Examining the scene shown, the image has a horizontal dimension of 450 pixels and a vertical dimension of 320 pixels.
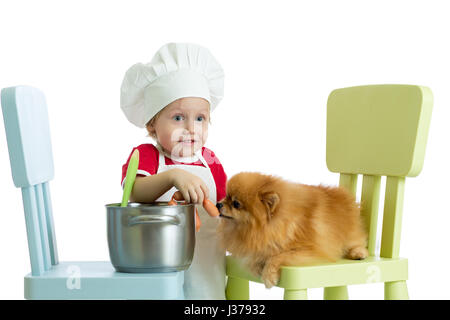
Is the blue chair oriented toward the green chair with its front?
yes

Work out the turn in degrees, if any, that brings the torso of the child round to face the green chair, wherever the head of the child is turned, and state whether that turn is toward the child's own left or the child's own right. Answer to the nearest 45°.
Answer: approximately 45° to the child's own left

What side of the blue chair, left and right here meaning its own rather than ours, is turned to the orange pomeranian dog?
front

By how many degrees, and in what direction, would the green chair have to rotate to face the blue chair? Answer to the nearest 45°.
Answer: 0° — it already faces it

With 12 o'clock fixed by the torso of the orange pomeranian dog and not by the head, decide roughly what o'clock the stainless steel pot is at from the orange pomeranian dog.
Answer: The stainless steel pot is roughly at 11 o'clock from the orange pomeranian dog.

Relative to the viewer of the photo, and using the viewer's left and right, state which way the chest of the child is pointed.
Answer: facing the viewer and to the right of the viewer

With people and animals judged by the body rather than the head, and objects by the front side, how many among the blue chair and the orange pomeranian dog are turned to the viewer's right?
1

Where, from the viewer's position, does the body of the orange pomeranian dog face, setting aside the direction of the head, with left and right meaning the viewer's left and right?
facing to the left of the viewer

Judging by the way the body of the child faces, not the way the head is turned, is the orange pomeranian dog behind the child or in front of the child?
in front

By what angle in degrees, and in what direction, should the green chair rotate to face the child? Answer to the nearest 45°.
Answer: approximately 45° to its right

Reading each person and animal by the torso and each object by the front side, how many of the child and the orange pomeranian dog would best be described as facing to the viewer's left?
1

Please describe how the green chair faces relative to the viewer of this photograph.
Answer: facing the viewer and to the left of the viewer

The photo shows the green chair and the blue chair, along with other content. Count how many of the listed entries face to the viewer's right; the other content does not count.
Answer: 1

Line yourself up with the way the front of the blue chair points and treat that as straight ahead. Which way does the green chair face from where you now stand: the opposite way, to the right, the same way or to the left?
the opposite way

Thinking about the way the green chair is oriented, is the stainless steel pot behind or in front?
in front

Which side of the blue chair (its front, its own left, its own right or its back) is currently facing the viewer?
right
